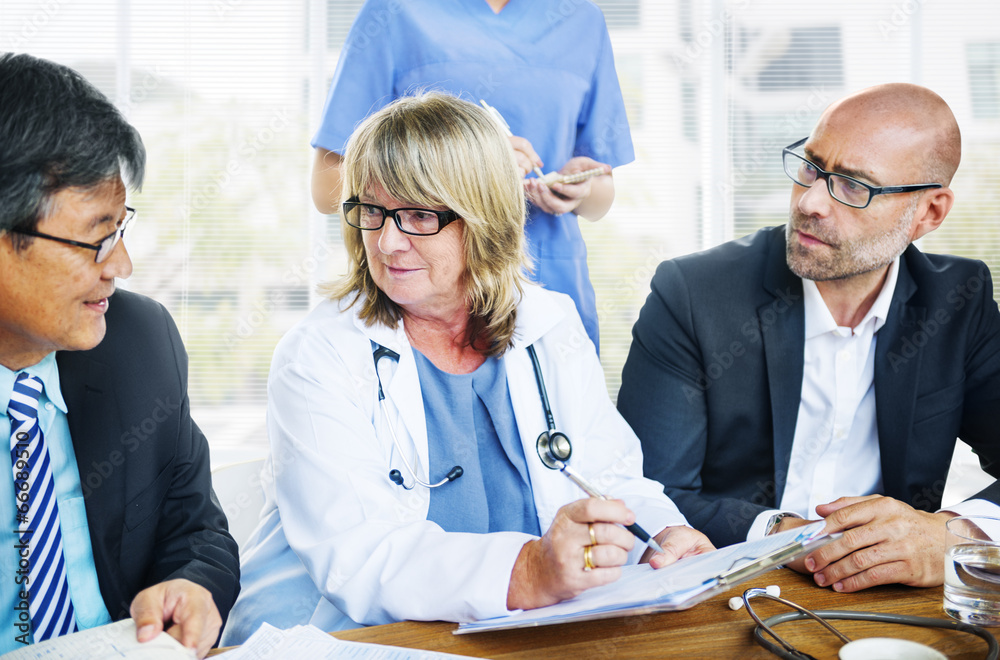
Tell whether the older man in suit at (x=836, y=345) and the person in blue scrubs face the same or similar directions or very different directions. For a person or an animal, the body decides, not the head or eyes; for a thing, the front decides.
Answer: same or similar directions

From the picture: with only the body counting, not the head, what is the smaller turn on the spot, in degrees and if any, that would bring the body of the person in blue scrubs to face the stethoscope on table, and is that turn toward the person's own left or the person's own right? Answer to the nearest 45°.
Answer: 0° — they already face it

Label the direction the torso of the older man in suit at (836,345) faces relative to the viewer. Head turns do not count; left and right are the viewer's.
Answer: facing the viewer

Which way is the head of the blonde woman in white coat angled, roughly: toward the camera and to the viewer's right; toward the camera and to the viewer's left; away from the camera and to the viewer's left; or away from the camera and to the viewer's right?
toward the camera and to the viewer's left

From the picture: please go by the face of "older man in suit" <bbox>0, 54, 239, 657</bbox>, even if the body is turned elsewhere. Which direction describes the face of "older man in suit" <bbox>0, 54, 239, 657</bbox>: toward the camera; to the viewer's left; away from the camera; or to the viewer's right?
to the viewer's right

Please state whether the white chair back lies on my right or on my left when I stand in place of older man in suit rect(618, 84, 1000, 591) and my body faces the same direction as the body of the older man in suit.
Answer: on my right

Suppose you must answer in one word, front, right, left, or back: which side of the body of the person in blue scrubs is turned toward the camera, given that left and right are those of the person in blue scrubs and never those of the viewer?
front

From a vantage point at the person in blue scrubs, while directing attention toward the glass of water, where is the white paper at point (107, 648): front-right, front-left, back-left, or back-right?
front-right

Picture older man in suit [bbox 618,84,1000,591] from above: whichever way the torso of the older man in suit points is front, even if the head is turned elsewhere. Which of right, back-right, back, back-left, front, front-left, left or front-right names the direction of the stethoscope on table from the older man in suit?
front

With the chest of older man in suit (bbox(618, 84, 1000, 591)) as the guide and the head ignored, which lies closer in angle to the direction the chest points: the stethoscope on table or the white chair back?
the stethoscope on table

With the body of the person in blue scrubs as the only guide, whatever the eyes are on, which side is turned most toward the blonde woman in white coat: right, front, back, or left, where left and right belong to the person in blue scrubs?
front

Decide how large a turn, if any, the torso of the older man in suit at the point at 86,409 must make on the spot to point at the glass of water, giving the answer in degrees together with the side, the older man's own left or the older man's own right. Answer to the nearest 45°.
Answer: approximately 45° to the older man's own left
